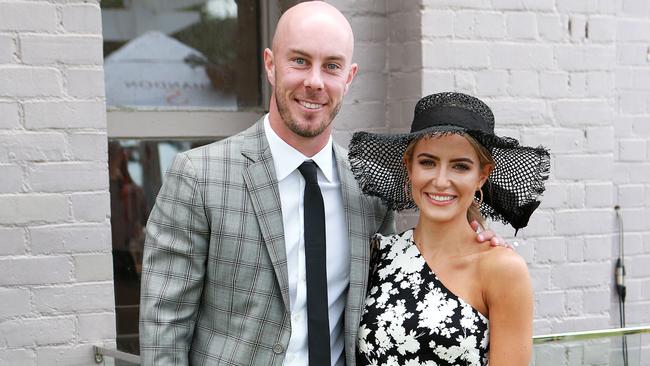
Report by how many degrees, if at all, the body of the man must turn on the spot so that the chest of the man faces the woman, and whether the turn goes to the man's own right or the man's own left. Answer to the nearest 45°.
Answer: approximately 45° to the man's own left

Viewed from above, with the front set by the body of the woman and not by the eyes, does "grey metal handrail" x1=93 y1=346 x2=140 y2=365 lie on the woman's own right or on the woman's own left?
on the woman's own right

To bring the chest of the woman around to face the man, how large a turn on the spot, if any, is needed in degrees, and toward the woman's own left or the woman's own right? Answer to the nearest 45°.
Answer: approximately 90° to the woman's own right

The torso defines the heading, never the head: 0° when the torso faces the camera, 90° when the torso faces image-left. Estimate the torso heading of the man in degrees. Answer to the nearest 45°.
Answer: approximately 315°

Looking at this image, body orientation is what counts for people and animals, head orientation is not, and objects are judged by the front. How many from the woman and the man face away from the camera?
0

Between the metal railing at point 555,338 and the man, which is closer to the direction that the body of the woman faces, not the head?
the man

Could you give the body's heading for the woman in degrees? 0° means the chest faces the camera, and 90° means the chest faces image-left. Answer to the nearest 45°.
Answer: approximately 0°
